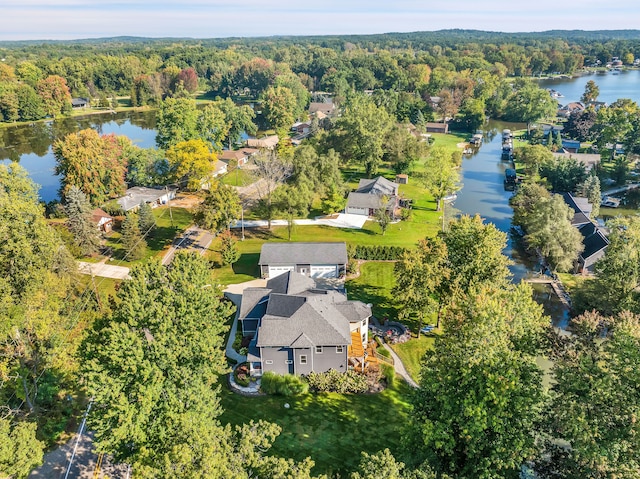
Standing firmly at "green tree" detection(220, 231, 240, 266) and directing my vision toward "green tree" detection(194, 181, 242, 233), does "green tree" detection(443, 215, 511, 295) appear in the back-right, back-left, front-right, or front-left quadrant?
back-right

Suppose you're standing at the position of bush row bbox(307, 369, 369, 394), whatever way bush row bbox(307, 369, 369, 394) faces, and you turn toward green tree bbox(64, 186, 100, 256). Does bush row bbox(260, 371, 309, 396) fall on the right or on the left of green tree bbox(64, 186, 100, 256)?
left

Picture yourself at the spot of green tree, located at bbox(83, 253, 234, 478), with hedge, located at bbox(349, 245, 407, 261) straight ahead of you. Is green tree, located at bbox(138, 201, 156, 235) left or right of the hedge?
left

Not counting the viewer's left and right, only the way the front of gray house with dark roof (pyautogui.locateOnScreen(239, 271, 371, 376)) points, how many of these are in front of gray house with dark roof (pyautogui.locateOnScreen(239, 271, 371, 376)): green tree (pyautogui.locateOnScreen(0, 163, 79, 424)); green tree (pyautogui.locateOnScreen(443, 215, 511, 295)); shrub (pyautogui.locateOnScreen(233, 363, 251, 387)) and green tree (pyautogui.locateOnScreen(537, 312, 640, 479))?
2

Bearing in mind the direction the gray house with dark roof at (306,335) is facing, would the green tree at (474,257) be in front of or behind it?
behind

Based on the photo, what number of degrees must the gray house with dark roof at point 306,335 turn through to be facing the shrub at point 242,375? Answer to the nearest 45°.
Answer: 0° — it already faces it

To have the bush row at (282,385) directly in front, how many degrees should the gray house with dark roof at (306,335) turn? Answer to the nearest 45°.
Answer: approximately 45° to its left
